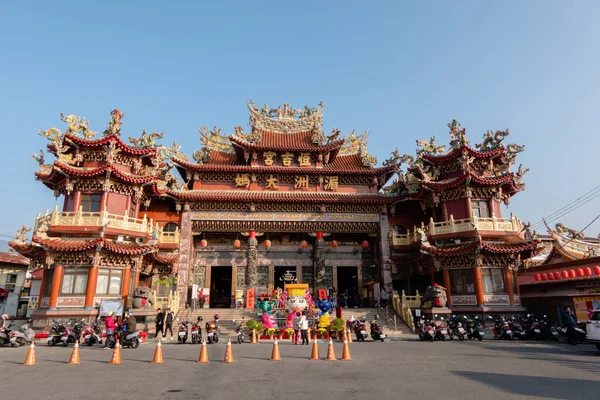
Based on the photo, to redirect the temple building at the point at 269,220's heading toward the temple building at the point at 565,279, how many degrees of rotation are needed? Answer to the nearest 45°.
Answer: approximately 90° to its left

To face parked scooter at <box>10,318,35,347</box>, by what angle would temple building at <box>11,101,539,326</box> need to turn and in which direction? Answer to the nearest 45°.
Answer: approximately 45° to its right

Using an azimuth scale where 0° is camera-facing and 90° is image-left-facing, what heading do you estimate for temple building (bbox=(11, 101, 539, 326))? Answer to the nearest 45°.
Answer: approximately 0°

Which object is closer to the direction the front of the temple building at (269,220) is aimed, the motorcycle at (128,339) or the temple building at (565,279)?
the motorcycle

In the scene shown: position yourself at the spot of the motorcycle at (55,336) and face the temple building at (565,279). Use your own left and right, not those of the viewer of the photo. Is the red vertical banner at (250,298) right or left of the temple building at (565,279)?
left

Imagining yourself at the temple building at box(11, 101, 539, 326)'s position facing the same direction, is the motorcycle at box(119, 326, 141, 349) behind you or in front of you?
in front

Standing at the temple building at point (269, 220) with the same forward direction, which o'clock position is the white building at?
The white building is roughly at 4 o'clock from the temple building.
